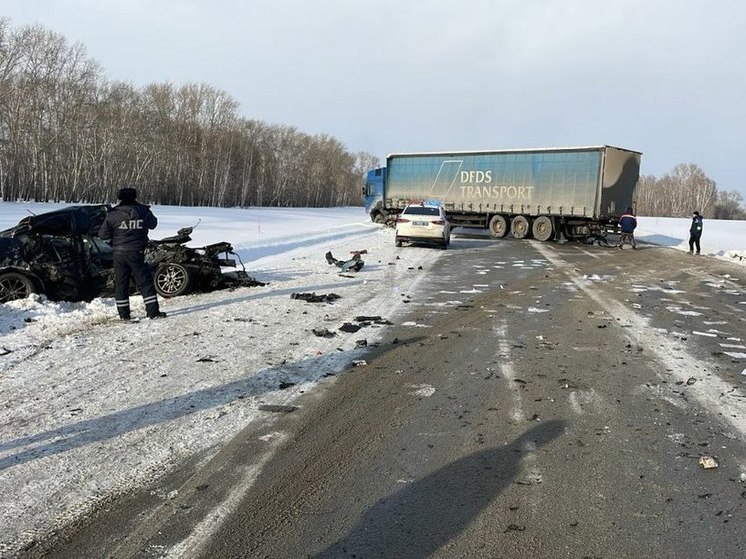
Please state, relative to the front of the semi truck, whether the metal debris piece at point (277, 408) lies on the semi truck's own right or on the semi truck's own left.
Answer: on the semi truck's own left

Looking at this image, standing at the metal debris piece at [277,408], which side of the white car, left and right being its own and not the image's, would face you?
back

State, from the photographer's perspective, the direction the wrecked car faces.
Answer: facing to the right of the viewer

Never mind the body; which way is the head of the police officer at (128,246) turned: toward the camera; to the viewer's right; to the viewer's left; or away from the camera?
away from the camera

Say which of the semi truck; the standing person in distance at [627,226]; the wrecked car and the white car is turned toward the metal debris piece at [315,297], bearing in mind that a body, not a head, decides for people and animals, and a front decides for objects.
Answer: the wrecked car

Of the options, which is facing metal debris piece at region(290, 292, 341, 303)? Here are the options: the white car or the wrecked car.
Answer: the wrecked car

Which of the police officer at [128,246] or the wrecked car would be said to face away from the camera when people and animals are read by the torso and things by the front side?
the police officer

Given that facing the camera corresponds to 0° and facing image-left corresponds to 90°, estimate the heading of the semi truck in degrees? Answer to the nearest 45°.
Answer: approximately 135°

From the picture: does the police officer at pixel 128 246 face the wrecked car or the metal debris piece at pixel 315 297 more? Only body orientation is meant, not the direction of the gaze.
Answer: the wrecked car

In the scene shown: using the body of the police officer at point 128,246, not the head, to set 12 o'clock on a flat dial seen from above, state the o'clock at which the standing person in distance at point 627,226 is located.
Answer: The standing person in distance is roughly at 2 o'clock from the police officer.

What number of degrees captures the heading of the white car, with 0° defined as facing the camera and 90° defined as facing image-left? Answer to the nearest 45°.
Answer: approximately 180°

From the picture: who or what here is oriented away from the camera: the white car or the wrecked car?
the white car

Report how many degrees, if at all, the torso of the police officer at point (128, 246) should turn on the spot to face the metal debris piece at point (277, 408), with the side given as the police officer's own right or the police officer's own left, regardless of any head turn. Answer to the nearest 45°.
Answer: approximately 180°

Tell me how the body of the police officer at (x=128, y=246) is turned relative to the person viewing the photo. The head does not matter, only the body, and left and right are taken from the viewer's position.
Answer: facing away from the viewer

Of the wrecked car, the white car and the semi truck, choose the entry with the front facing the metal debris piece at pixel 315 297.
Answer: the wrecked car
